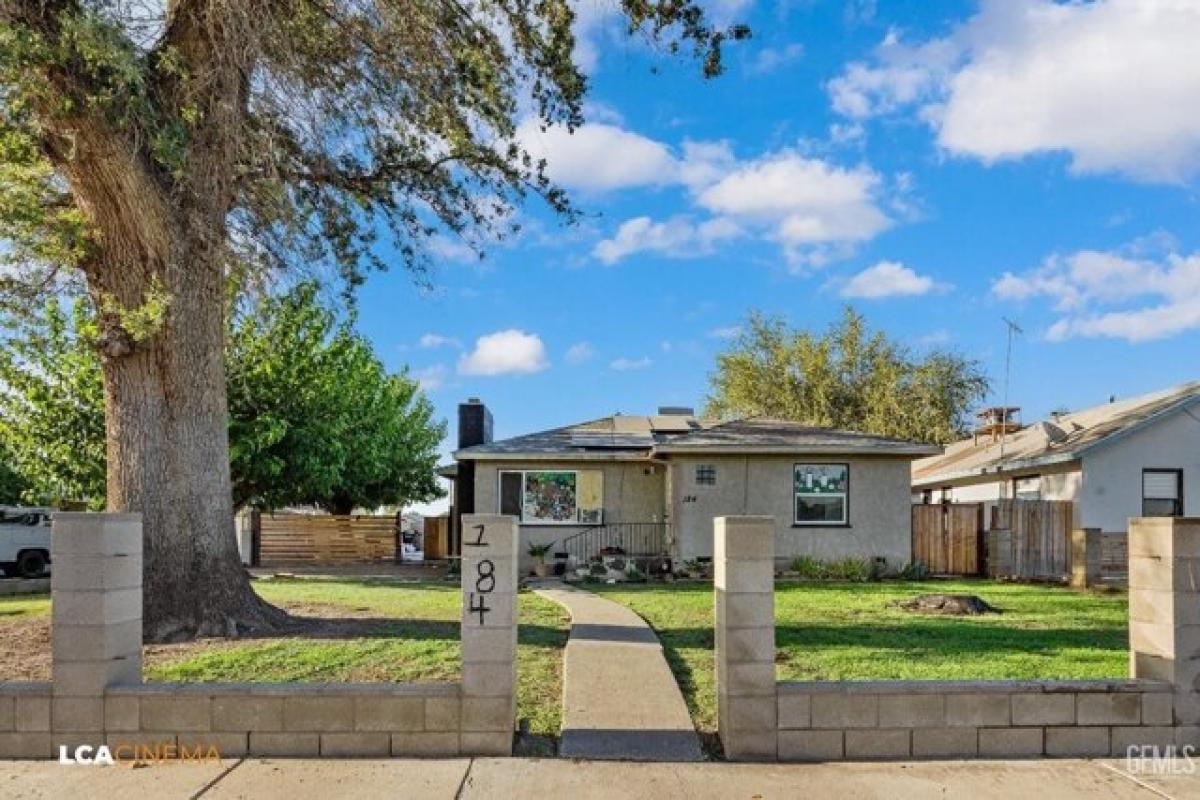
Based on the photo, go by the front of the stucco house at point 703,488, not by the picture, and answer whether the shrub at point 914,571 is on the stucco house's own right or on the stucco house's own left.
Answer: on the stucco house's own left

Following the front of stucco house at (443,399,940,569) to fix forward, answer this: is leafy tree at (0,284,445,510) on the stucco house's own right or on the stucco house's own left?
on the stucco house's own right

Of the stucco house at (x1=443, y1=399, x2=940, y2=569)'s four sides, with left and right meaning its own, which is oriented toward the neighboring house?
left

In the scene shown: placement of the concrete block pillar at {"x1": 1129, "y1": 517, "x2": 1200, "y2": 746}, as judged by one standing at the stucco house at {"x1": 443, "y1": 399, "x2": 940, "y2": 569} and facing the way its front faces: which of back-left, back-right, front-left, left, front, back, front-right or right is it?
front

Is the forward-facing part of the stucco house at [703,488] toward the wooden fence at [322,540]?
no

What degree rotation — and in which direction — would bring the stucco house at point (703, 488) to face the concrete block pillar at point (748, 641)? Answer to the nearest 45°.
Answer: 0° — it already faces it

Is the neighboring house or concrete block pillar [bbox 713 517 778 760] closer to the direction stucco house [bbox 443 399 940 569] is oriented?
the concrete block pillar

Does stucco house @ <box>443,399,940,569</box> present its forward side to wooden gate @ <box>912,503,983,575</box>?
no

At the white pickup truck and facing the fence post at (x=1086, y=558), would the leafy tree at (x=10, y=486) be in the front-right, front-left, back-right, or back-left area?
back-left

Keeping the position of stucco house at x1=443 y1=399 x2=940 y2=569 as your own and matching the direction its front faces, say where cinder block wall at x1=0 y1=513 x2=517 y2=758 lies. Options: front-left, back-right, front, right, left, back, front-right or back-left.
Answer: front

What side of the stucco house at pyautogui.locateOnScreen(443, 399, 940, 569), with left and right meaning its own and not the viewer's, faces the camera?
front

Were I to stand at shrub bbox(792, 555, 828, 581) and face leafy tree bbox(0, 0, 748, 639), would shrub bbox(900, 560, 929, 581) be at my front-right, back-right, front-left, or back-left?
back-left

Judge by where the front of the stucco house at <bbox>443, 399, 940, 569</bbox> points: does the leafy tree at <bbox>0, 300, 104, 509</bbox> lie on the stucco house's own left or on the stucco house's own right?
on the stucco house's own right

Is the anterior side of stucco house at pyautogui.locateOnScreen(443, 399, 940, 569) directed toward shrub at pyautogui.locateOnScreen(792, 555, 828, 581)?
no

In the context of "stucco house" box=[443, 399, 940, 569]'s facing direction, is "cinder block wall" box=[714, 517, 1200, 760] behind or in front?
in front

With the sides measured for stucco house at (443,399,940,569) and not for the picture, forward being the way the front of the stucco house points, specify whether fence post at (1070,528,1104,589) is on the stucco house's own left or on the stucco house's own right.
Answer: on the stucco house's own left
